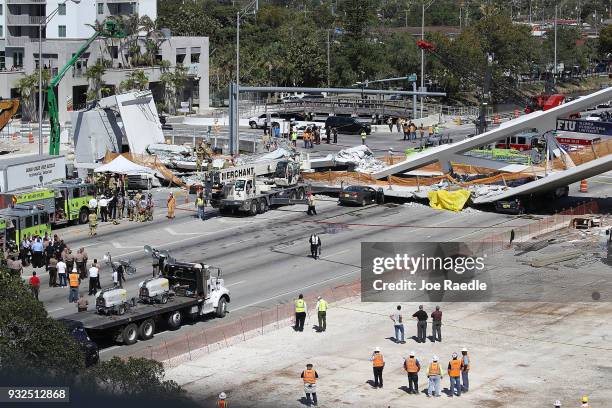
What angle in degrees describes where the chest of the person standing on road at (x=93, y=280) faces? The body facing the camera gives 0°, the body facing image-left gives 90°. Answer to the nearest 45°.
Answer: approximately 180°

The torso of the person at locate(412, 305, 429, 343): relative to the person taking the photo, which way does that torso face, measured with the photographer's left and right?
facing away from the viewer

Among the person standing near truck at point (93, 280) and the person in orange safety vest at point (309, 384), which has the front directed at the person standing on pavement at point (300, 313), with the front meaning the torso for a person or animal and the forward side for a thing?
the person in orange safety vest

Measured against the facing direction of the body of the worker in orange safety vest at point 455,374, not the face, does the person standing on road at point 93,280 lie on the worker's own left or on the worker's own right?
on the worker's own left

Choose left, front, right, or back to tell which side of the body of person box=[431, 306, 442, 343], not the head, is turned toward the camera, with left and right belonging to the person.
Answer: back

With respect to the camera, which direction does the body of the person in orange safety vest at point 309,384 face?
away from the camera

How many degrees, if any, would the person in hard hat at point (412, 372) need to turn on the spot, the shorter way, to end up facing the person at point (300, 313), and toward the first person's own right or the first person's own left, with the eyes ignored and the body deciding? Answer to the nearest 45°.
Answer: approximately 45° to the first person's own left

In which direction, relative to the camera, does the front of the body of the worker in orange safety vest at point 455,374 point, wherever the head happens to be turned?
away from the camera

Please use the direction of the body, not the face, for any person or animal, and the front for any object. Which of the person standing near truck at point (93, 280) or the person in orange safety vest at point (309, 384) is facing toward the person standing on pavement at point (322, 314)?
the person in orange safety vest

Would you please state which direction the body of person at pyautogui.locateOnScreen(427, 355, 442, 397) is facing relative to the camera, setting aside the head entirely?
away from the camera

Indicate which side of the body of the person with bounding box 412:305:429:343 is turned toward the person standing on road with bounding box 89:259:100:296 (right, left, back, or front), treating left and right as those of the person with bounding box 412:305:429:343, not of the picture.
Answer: left

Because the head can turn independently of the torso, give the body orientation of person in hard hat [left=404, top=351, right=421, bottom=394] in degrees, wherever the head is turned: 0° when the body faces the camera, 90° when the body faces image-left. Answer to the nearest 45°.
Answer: approximately 180°
